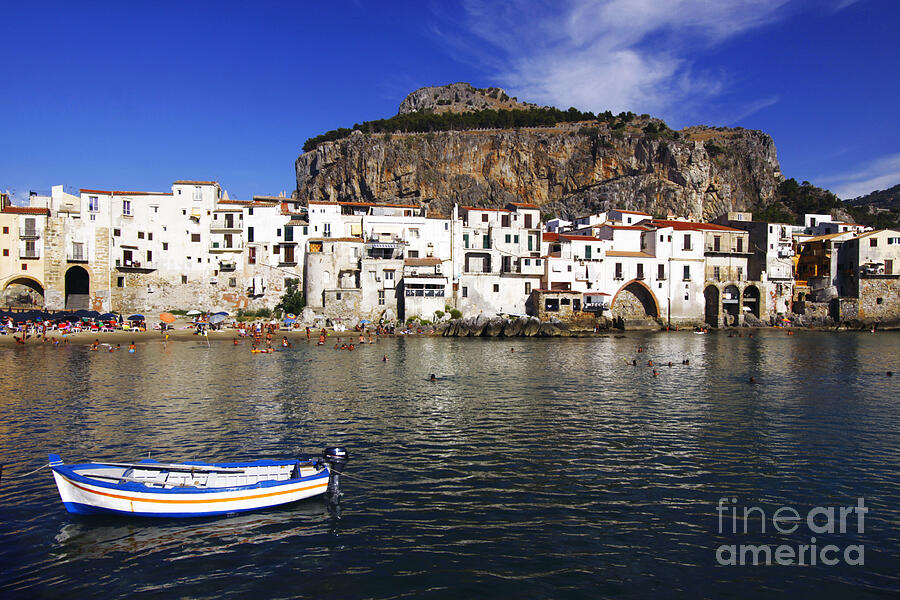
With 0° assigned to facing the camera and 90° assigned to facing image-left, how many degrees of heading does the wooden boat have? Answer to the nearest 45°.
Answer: approximately 90°
